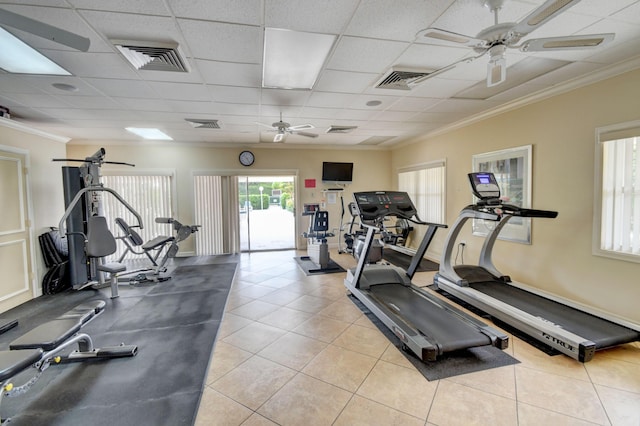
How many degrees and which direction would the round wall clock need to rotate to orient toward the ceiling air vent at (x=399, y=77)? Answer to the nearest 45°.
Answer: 0° — it already faces it

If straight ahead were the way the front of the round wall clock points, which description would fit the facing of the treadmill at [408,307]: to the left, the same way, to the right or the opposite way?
the opposite way

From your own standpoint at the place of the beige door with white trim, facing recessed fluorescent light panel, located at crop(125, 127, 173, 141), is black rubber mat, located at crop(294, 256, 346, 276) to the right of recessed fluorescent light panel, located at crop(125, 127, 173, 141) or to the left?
right

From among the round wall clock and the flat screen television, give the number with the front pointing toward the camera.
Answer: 2

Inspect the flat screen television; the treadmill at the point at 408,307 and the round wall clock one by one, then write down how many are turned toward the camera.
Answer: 2

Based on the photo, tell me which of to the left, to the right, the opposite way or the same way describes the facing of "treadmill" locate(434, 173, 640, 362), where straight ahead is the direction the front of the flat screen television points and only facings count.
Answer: the opposite way

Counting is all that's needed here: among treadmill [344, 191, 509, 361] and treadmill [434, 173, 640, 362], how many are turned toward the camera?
0

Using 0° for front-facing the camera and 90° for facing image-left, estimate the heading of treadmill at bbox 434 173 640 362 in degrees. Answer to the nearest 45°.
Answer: approximately 135°

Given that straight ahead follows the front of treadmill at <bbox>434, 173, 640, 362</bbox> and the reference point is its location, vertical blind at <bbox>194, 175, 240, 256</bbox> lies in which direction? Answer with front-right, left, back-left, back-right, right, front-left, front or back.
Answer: front-left

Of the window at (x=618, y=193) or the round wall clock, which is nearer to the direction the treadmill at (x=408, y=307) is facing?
the round wall clock
